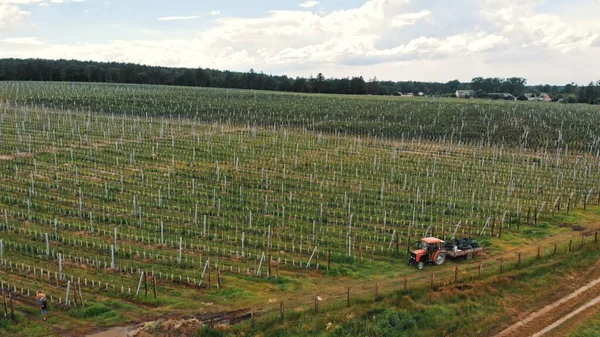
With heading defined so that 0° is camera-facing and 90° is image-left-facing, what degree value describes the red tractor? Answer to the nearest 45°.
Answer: approximately 45°
